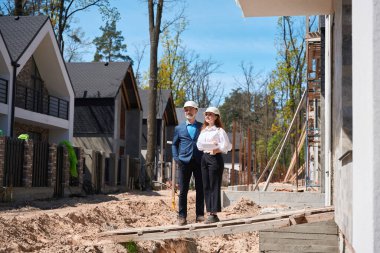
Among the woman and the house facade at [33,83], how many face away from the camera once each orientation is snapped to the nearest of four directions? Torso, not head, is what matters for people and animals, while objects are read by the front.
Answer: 0

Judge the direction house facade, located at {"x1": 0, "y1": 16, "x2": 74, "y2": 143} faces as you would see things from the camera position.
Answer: facing the viewer and to the right of the viewer

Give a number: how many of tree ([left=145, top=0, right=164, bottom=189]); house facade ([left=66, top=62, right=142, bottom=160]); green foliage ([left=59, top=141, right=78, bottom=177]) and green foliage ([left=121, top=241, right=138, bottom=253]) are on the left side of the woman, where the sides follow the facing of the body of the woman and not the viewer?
0

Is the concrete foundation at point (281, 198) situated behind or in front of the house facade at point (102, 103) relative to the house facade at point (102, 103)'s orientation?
in front

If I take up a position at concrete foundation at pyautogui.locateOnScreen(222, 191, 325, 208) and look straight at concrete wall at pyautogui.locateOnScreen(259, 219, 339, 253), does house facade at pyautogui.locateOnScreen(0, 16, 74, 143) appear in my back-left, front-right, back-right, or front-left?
back-right

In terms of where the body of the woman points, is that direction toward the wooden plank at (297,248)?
no

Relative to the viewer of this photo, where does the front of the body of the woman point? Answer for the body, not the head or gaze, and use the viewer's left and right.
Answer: facing the viewer and to the left of the viewer

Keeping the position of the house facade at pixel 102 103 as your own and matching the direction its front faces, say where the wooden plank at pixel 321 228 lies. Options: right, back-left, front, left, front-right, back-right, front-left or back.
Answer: front-right

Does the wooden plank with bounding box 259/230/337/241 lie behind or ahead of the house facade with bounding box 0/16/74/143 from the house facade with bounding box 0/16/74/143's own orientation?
ahead

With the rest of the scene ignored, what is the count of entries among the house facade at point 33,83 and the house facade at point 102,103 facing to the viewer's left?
0

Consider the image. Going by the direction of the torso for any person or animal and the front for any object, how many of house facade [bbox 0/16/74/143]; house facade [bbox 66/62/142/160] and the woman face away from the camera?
0

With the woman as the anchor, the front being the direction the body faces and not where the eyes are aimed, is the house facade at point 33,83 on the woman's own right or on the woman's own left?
on the woman's own right

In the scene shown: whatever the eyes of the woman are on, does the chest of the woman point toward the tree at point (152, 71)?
no

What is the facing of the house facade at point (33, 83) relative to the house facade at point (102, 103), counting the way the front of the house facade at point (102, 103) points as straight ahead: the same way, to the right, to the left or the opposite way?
the same way
